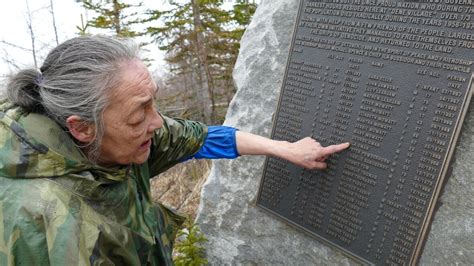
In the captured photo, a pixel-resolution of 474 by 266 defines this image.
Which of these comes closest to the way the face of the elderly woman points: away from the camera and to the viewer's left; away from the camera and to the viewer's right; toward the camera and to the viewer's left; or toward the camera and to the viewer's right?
toward the camera and to the viewer's right

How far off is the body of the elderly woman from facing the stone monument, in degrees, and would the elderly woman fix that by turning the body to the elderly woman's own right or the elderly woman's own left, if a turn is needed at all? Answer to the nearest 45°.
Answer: approximately 45° to the elderly woman's own left

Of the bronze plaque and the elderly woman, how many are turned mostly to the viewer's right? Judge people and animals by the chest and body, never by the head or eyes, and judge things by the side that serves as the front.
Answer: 1

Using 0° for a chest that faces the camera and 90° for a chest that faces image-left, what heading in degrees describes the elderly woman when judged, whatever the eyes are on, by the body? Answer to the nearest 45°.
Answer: approximately 270°

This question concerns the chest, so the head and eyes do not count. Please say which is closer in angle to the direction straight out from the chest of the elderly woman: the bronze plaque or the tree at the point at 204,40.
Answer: the bronze plaque

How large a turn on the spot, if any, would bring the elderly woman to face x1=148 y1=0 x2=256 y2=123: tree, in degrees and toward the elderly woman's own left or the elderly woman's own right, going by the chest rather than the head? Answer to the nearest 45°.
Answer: approximately 90° to the elderly woman's own left

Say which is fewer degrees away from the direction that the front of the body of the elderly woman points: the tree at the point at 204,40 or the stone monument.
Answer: the stone monument

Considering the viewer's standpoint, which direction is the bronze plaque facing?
facing the viewer and to the left of the viewer

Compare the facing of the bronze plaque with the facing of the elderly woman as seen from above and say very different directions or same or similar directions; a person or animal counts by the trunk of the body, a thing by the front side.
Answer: very different directions
